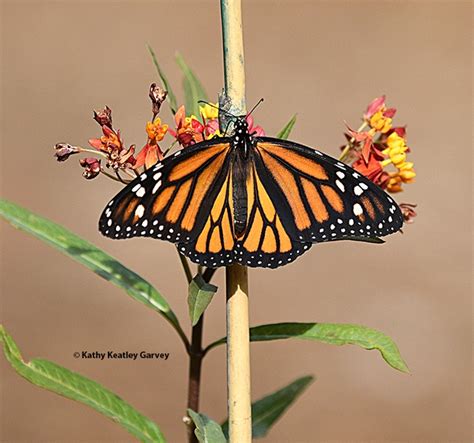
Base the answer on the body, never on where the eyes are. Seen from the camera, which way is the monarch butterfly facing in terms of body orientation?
away from the camera
